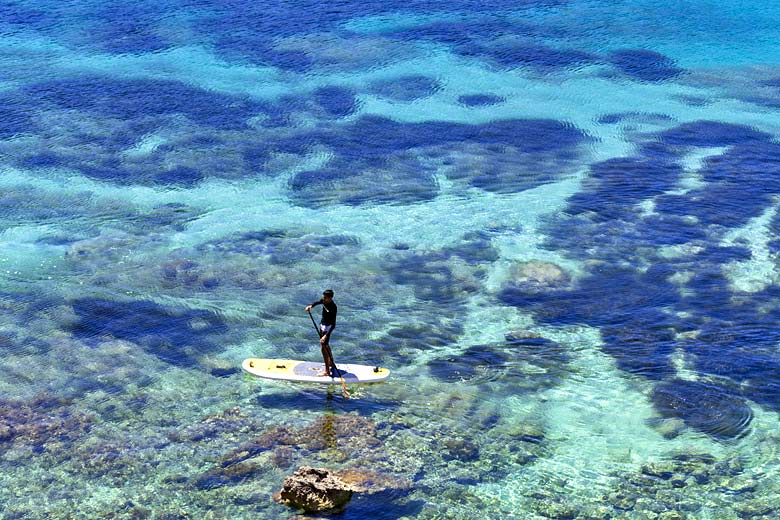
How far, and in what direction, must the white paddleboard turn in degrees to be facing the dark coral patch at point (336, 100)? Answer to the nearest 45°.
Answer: approximately 90° to its right

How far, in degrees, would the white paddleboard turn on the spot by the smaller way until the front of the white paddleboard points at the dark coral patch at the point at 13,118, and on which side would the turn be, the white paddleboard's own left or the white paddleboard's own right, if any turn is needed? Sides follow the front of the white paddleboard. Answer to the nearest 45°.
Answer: approximately 45° to the white paddleboard's own right

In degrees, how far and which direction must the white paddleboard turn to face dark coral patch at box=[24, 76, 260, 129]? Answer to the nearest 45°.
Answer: approximately 90° to its right

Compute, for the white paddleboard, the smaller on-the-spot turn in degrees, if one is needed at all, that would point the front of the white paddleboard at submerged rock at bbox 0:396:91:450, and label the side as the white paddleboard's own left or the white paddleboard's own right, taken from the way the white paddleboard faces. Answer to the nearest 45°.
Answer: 0° — it already faces it

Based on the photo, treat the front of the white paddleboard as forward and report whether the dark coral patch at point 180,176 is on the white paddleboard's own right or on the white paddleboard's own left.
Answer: on the white paddleboard's own right

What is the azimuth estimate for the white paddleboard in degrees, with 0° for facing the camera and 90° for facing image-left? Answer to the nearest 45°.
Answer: approximately 90°

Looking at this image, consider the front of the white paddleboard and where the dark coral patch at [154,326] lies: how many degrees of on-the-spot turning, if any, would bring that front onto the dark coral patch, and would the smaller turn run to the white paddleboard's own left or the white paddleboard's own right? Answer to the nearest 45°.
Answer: approximately 45° to the white paddleboard's own right

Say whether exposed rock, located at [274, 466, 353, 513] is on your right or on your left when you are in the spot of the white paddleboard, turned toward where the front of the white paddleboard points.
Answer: on your left

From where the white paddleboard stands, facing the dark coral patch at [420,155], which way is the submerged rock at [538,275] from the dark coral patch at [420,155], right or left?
right

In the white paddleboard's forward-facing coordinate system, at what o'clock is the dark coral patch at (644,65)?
The dark coral patch is roughly at 4 o'clock from the white paddleboard.

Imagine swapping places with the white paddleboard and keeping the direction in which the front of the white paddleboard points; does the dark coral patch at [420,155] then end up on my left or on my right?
on my right
